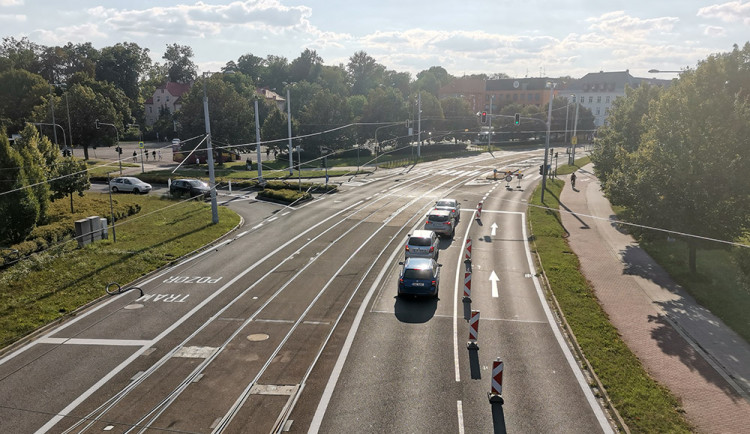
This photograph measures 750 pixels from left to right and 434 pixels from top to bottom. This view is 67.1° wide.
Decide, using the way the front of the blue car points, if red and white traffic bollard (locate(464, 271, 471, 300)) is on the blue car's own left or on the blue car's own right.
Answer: on the blue car's own right

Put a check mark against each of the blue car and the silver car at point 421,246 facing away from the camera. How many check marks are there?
2

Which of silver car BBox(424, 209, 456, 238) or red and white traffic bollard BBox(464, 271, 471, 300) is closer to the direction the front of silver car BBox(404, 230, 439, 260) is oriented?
the silver car

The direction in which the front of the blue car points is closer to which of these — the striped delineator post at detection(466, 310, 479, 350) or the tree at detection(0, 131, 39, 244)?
the tree

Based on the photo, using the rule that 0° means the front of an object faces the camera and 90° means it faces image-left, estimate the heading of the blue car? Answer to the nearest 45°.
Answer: approximately 180°

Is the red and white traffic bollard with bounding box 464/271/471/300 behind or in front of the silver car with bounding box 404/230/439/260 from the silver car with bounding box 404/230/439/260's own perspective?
behind

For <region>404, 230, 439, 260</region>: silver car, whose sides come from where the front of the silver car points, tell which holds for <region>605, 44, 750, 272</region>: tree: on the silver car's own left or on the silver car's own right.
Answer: on the silver car's own right

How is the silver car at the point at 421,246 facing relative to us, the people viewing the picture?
facing away from the viewer

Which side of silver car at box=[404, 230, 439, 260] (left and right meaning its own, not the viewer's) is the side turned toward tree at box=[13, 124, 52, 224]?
left

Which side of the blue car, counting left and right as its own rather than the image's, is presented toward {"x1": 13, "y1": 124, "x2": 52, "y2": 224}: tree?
left

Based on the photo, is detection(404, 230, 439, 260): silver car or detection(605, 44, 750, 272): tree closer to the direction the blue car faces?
the silver car

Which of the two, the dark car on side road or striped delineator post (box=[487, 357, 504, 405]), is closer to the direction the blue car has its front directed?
the dark car on side road

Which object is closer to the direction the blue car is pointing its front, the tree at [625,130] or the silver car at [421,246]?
the silver car

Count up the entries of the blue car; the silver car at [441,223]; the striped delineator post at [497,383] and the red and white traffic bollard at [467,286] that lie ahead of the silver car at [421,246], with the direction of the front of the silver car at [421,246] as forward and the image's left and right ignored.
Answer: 1

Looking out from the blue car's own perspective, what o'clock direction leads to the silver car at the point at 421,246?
The silver car is roughly at 12 o'clock from the blue car.
